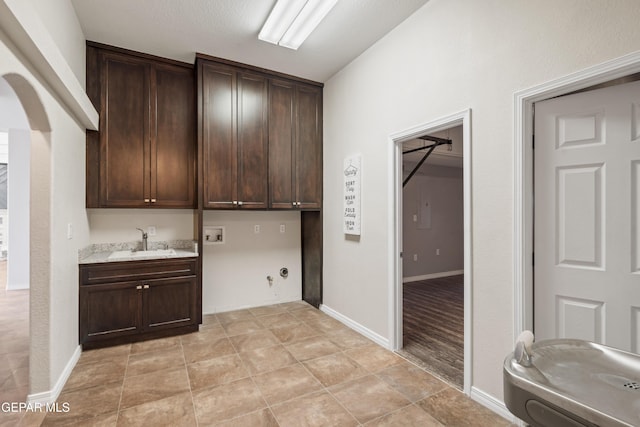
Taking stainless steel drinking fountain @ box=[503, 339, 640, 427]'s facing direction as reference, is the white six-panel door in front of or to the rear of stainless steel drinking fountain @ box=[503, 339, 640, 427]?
to the rear

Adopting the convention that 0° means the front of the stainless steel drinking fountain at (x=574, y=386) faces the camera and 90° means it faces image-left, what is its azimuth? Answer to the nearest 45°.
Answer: approximately 45°

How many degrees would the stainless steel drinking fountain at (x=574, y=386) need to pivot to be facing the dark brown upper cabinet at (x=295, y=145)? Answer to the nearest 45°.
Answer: approximately 90° to its right

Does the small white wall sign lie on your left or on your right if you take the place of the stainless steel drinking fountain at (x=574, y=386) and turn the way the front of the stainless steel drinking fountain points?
on your right

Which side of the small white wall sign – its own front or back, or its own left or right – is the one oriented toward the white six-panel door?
left

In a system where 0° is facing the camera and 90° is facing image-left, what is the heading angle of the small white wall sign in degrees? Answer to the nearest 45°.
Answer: approximately 45°

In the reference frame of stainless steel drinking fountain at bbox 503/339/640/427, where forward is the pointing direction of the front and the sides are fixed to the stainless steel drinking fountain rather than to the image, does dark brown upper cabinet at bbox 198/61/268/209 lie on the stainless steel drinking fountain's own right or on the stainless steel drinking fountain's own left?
on the stainless steel drinking fountain's own right
